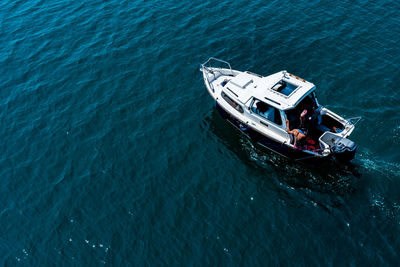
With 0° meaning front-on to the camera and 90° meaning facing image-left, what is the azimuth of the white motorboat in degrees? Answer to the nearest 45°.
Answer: approximately 135°
